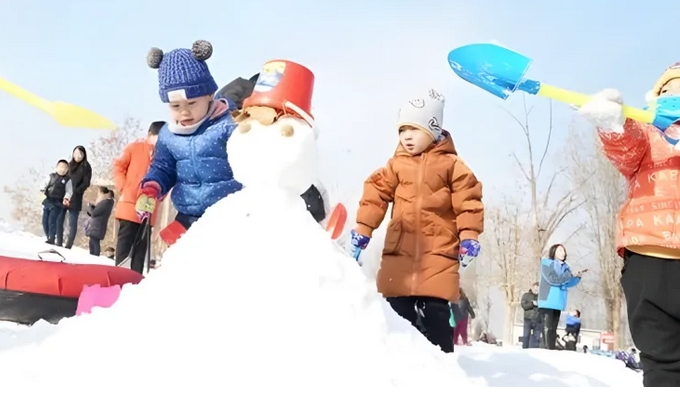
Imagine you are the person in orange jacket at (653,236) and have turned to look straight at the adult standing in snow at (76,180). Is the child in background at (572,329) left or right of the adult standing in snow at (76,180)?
right

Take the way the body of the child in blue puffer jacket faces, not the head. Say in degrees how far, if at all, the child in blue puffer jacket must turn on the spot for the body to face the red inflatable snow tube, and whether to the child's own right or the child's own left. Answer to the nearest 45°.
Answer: approximately 90° to the child's own right

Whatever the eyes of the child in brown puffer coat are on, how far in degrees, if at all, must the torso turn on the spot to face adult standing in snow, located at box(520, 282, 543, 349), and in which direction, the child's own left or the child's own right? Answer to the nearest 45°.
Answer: approximately 180°

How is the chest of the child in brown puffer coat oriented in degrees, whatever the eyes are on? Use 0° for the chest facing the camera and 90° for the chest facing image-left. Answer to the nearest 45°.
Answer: approximately 0°
